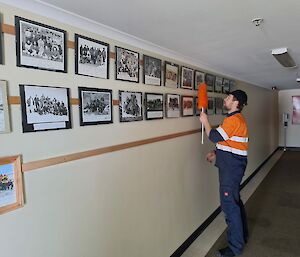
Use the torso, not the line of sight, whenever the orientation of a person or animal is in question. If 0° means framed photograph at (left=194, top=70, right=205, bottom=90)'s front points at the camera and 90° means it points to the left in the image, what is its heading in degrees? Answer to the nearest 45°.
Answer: approximately 315°

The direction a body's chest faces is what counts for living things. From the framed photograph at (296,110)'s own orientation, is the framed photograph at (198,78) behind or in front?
in front

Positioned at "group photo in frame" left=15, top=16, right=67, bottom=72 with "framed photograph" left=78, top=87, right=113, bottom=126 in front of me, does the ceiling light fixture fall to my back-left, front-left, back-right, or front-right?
front-right

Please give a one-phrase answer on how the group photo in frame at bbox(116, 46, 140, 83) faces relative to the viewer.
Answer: facing the viewer and to the right of the viewer

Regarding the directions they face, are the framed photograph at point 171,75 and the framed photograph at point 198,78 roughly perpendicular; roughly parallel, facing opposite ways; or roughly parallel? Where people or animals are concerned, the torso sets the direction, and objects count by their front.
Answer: roughly parallel

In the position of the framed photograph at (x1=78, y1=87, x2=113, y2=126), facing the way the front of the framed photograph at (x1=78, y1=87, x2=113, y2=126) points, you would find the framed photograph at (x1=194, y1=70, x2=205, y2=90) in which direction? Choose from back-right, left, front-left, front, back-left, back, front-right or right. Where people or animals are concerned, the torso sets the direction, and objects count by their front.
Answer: left

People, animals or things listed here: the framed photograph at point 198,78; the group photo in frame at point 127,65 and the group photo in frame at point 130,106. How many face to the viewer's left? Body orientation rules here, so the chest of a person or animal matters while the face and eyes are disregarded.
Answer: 0

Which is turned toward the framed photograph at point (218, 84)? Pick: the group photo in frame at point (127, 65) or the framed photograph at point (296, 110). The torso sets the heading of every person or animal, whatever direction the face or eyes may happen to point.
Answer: the framed photograph at point (296, 110)

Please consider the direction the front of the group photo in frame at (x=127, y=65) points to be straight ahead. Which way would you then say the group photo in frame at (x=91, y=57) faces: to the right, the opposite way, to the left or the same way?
the same way

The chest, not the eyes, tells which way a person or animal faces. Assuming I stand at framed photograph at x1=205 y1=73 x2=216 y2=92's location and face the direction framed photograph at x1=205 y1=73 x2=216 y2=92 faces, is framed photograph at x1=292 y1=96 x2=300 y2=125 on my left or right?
on my left

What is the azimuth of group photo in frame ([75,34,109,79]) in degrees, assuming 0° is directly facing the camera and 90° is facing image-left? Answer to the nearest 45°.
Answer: approximately 315°

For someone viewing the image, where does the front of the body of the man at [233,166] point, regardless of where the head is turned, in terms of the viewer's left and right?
facing to the left of the viewer

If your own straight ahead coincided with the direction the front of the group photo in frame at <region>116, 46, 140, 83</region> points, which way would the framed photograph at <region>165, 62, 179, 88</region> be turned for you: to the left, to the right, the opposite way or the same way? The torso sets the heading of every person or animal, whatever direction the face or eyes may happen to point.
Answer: the same way

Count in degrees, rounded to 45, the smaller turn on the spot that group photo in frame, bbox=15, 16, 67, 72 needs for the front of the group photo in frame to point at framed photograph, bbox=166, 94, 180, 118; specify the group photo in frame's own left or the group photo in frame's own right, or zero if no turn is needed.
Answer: approximately 90° to the group photo in frame's own left
